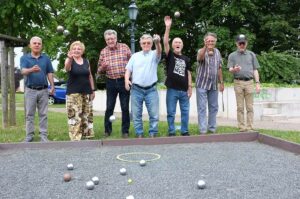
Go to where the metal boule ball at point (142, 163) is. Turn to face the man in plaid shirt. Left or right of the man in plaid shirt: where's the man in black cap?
right

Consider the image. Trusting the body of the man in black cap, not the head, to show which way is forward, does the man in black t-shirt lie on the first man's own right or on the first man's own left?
on the first man's own right

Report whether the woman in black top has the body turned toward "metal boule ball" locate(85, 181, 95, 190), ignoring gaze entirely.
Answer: yes

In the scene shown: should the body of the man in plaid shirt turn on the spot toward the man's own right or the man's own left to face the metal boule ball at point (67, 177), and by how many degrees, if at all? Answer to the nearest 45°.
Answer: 0° — they already face it

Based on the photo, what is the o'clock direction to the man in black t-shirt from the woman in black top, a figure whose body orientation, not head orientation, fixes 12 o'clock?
The man in black t-shirt is roughly at 9 o'clock from the woman in black top.

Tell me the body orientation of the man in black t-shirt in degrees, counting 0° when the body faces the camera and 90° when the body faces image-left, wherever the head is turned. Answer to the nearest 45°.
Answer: approximately 0°
